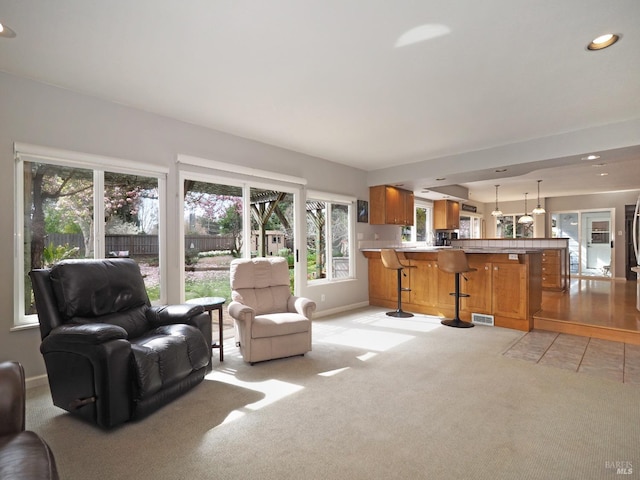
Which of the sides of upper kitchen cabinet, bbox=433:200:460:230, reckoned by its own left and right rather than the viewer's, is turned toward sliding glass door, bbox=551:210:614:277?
left

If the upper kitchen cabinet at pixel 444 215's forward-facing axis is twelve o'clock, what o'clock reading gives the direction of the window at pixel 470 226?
The window is roughly at 8 o'clock from the upper kitchen cabinet.

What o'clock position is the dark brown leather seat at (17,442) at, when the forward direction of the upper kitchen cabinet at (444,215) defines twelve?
The dark brown leather seat is roughly at 2 o'clock from the upper kitchen cabinet.

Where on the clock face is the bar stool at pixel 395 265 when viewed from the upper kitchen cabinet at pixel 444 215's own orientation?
The bar stool is roughly at 2 o'clock from the upper kitchen cabinet.

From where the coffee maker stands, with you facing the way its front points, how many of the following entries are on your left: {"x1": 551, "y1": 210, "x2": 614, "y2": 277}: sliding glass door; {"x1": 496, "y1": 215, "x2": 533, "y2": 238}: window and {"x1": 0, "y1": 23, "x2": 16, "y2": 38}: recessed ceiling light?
2

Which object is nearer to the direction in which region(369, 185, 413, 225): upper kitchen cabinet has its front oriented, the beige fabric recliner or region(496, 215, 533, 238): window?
the beige fabric recliner

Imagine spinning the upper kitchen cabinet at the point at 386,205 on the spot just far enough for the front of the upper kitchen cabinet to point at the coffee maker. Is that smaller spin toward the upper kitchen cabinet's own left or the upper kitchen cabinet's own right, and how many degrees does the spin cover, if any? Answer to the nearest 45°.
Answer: approximately 90° to the upper kitchen cabinet's own left

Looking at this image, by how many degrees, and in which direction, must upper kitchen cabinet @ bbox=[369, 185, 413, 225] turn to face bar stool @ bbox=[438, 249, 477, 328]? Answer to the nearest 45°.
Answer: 0° — it already faces it

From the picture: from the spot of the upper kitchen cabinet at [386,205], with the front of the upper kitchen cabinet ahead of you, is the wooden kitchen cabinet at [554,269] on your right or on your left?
on your left

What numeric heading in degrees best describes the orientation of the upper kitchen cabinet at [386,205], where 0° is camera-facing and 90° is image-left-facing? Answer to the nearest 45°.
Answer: approximately 315°

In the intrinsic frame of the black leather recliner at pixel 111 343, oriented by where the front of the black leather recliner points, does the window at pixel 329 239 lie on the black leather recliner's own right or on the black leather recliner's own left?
on the black leather recliner's own left

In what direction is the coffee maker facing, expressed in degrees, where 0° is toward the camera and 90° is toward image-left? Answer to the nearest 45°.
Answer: approximately 315°

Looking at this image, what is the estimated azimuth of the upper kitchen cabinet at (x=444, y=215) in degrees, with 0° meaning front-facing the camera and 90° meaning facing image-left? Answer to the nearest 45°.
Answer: approximately 315°

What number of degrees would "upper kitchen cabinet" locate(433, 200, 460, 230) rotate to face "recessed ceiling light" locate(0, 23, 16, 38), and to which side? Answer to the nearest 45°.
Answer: approximately 45° to its right
